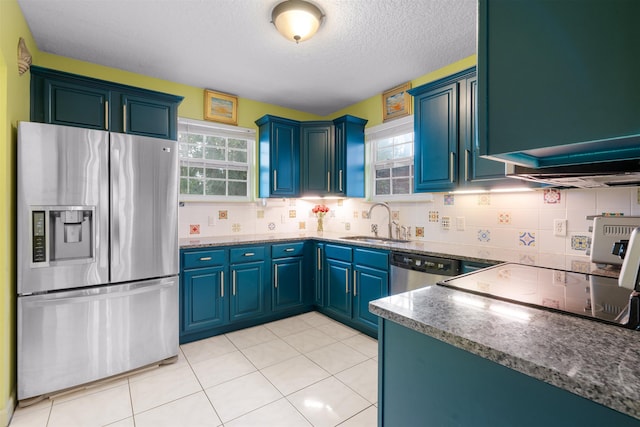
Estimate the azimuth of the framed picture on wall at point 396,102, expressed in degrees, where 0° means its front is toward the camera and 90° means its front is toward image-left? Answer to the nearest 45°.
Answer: approximately 45°

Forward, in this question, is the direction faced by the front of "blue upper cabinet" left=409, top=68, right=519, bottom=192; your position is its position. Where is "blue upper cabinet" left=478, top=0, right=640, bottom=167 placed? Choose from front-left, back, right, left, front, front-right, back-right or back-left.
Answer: front-left

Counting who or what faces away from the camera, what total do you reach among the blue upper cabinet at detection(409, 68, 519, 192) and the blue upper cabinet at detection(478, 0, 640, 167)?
0

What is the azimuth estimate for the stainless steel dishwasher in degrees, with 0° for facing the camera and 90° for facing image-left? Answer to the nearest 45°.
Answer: approximately 45°

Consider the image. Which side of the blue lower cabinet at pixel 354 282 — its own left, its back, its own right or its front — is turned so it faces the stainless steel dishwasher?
left

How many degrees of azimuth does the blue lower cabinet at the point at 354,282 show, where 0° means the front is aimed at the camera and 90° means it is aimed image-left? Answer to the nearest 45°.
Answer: approximately 45°

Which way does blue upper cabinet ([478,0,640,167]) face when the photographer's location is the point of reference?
facing to the left of the viewer

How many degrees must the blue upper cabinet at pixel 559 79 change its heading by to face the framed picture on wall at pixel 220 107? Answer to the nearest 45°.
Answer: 0° — it already faces it

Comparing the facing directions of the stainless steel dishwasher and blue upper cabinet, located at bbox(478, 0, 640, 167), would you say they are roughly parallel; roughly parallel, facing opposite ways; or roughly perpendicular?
roughly perpendicular

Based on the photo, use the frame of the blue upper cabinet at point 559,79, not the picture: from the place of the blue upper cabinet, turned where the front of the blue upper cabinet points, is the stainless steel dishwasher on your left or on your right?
on your right

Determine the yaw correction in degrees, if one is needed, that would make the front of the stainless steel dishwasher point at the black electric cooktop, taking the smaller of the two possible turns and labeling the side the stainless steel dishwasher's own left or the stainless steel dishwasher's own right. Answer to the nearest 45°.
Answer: approximately 90° to the stainless steel dishwasher's own left

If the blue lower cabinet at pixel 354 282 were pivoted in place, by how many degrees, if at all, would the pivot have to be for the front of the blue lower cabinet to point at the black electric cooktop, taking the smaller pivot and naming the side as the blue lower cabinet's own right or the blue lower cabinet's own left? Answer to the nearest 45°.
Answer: approximately 90° to the blue lower cabinet's own left

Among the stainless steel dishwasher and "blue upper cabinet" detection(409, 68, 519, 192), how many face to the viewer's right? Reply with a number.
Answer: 0

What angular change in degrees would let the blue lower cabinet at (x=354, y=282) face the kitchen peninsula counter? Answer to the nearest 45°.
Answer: approximately 45° to its left
